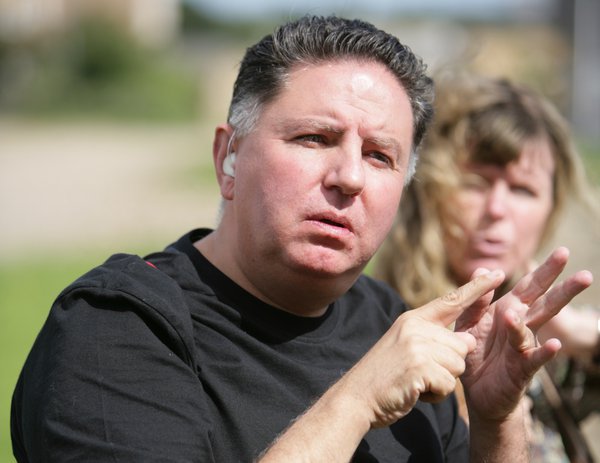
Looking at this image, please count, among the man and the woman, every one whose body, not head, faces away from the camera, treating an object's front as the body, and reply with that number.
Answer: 0

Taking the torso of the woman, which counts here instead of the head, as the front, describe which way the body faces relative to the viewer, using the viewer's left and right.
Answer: facing the viewer

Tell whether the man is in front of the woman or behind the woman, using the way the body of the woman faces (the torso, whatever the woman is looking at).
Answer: in front

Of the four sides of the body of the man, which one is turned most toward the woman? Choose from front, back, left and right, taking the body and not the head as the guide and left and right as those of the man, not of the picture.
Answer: left

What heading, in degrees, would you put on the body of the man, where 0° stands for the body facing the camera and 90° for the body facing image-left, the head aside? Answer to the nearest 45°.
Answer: approximately 315°

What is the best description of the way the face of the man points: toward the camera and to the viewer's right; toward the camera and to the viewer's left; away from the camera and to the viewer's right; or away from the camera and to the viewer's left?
toward the camera and to the viewer's right
